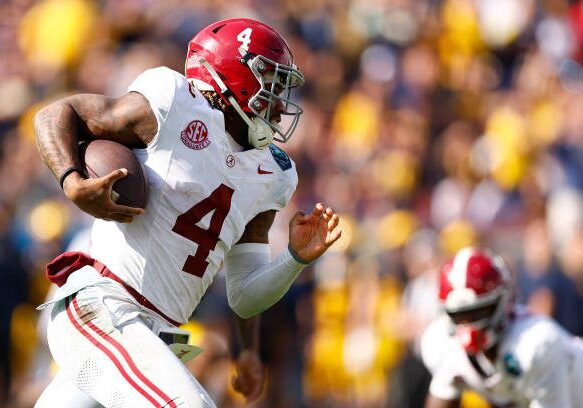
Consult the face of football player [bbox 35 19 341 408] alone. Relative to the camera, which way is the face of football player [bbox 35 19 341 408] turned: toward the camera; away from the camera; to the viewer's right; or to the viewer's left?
to the viewer's right

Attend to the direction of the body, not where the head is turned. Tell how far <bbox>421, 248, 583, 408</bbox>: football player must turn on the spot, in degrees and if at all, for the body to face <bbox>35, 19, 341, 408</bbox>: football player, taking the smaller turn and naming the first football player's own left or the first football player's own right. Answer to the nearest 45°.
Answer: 0° — they already face them

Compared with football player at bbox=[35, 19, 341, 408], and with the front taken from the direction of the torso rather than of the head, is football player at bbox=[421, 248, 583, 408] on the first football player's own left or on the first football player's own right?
on the first football player's own left

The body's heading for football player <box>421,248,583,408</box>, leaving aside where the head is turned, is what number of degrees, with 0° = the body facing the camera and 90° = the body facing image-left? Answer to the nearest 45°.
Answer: approximately 45°

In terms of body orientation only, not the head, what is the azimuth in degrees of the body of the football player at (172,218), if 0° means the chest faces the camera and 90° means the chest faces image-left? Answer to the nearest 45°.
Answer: approximately 315°
